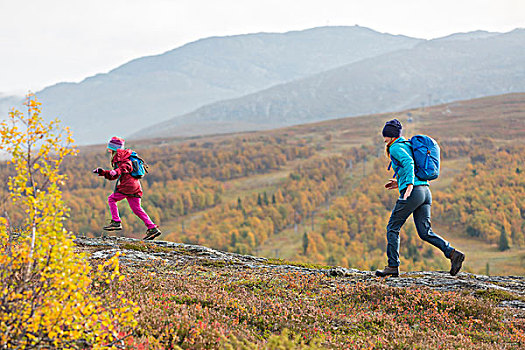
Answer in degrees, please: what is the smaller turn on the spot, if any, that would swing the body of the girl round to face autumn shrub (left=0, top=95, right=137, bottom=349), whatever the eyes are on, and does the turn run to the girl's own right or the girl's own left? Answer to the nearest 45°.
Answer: approximately 90° to the girl's own left

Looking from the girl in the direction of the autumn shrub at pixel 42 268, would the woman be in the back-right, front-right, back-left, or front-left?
front-left

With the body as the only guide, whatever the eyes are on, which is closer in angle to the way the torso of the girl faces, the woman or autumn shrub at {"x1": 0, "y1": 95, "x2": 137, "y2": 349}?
the autumn shrub

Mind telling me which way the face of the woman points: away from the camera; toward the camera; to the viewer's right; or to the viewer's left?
to the viewer's left

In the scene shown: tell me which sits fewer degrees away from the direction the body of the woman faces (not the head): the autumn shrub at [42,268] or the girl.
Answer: the girl

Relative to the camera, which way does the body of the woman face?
to the viewer's left

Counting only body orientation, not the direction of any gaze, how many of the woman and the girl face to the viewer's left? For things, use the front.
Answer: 2

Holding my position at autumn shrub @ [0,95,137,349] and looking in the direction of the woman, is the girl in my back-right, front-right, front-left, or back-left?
front-left

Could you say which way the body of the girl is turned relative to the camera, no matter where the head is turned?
to the viewer's left

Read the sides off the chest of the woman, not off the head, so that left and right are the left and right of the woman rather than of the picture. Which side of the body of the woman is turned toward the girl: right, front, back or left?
front

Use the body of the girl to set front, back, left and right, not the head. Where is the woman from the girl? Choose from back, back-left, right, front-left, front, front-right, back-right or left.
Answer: back-left

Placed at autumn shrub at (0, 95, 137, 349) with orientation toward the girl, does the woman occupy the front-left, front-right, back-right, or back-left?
front-right
